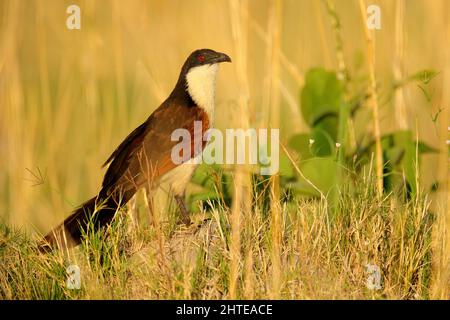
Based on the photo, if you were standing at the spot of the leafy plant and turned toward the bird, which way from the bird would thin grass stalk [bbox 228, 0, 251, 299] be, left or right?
left

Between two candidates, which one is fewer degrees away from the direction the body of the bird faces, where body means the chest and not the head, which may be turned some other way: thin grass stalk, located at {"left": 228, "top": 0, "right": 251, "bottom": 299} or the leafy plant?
the leafy plant

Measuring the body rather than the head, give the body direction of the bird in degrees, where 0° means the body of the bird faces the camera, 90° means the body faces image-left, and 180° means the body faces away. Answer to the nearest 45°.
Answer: approximately 270°

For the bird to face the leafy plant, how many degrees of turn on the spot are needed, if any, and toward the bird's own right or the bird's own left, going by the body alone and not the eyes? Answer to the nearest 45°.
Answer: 0° — it already faces it
